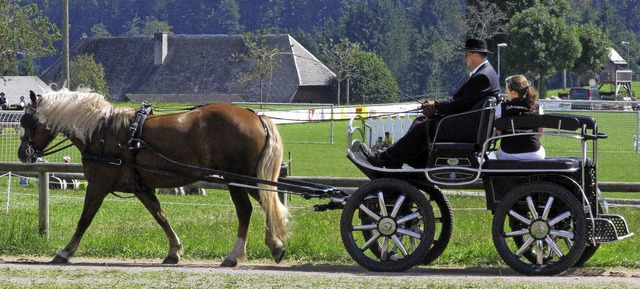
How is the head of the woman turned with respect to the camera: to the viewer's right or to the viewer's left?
to the viewer's left

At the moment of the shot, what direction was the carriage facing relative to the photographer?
facing to the left of the viewer

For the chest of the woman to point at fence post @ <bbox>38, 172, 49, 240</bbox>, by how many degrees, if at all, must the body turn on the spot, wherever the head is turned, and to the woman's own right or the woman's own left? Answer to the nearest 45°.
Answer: approximately 45° to the woman's own left

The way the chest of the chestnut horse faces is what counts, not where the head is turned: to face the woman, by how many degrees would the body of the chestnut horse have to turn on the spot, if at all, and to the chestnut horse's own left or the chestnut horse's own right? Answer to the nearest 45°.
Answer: approximately 135° to the chestnut horse's own left

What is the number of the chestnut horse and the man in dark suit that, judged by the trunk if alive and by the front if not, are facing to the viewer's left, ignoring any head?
2

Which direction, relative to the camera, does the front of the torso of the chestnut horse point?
to the viewer's left

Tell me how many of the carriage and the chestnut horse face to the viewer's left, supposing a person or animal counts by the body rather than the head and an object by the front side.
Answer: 2

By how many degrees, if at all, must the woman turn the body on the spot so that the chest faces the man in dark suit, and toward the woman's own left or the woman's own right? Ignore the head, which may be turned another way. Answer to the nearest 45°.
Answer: approximately 45° to the woman's own left

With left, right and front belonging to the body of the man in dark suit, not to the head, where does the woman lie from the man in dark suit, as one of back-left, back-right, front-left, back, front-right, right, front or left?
back

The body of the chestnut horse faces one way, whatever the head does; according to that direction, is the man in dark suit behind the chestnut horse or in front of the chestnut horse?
behind

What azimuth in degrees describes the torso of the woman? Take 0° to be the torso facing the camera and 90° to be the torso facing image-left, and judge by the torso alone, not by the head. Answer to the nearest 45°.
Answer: approximately 135°

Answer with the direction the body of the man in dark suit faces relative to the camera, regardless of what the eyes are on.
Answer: to the viewer's left

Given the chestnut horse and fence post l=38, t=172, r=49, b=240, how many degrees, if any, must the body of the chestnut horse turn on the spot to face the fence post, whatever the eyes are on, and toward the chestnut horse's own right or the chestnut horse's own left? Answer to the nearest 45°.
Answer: approximately 45° to the chestnut horse's own right

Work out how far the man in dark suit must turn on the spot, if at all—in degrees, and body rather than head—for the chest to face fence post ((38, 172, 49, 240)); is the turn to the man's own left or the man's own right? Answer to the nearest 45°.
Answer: approximately 45° to the man's own right

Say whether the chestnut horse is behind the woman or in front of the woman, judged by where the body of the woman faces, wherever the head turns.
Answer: in front
